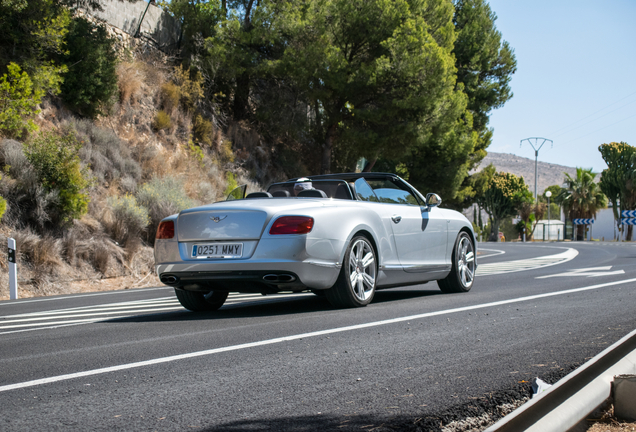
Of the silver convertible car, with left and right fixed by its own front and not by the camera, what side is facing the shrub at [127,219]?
left

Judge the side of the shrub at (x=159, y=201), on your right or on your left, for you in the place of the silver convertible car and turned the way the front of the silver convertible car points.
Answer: on your left

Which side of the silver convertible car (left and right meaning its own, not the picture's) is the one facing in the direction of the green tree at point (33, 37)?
left

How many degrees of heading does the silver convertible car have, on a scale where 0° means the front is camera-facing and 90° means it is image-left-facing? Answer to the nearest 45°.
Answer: approximately 225°

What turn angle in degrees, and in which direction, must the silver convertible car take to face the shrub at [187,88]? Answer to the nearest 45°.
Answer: approximately 45° to its left

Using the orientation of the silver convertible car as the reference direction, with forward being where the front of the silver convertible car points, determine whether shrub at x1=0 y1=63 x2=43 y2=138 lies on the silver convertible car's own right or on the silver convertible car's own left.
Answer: on the silver convertible car's own left

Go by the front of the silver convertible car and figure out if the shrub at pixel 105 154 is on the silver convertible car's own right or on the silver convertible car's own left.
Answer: on the silver convertible car's own left

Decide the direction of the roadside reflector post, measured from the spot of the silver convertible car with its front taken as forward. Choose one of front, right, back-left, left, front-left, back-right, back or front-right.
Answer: left

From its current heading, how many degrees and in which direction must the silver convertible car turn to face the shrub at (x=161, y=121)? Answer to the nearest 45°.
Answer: approximately 45° to its left

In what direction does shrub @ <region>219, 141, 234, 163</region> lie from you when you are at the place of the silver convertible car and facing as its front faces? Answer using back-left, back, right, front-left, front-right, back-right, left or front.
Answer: front-left

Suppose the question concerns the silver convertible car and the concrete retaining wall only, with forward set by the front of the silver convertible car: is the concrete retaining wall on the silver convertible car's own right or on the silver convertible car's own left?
on the silver convertible car's own left
